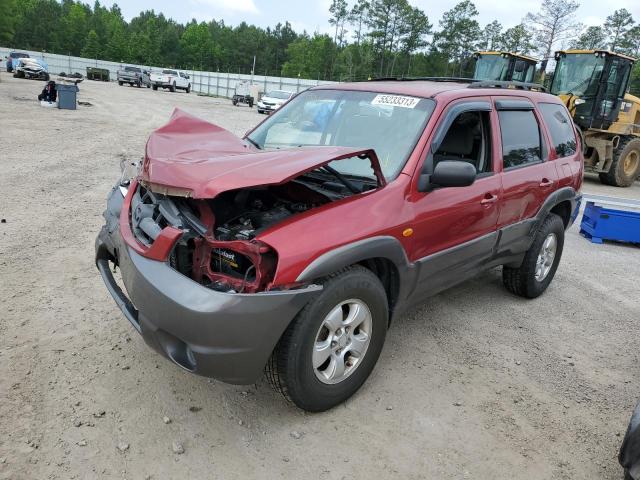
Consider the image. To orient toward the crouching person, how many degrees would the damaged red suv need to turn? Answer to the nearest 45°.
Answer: approximately 90° to its right

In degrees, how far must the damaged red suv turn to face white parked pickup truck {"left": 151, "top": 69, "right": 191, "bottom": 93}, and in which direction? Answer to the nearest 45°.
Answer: approximately 135° to its right

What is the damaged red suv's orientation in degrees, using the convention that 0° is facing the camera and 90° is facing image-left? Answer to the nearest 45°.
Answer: approximately 45°

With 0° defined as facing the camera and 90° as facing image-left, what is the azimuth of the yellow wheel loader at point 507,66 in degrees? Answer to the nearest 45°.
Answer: approximately 45°

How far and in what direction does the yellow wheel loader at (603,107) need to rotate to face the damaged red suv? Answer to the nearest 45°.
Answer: approximately 45° to its left

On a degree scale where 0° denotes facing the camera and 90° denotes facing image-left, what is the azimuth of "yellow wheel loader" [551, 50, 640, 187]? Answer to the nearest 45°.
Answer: approximately 45°

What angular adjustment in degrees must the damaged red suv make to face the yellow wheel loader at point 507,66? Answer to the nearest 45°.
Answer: approximately 135° to its right
